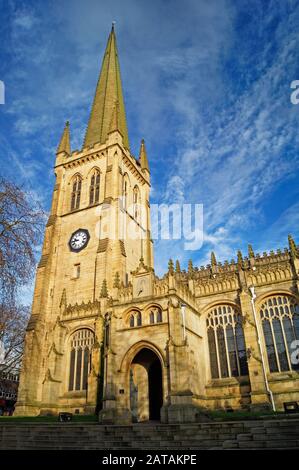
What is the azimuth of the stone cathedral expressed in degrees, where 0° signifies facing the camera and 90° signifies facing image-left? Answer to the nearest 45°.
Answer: approximately 0°
